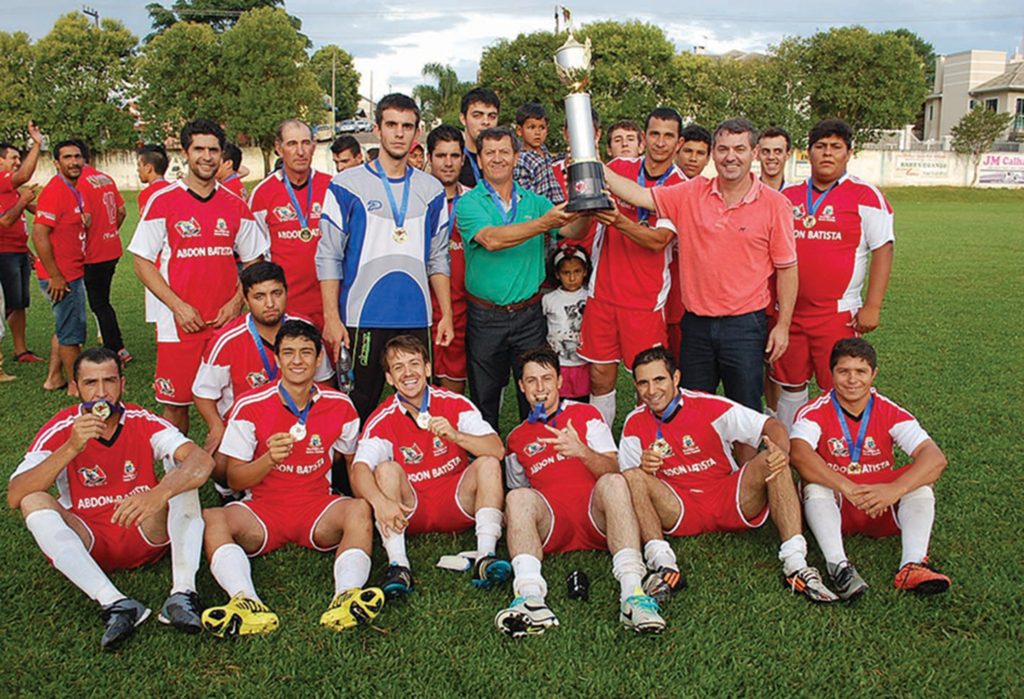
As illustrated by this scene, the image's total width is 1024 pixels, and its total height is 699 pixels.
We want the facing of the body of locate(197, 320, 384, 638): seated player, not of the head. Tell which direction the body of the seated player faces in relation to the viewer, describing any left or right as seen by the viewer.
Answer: facing the viewer

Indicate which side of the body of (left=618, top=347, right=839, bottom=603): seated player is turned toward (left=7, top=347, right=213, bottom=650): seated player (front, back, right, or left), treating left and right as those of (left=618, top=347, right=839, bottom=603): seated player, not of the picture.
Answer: right

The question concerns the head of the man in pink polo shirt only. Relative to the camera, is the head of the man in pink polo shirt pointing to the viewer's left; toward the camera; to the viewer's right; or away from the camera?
toward the camera

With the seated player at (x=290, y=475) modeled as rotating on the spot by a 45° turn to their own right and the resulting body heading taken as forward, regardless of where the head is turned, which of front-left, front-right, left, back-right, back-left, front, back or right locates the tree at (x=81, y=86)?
back-right

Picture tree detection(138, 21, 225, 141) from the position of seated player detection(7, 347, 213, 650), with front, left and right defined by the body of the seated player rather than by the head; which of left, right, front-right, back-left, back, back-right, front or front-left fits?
back

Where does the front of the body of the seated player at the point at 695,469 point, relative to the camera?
toward the camera

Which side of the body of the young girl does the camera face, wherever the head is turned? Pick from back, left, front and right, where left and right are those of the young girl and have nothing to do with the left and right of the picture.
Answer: front

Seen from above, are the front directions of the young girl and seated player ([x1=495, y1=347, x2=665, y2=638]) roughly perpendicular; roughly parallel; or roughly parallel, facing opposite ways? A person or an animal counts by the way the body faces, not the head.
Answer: roughly parallel

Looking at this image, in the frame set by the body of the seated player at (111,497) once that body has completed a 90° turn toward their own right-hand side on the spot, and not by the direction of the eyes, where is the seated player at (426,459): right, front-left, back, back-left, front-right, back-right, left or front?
back

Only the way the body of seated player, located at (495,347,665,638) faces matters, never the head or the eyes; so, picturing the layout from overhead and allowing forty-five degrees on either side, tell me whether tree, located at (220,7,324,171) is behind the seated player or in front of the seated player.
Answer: behind

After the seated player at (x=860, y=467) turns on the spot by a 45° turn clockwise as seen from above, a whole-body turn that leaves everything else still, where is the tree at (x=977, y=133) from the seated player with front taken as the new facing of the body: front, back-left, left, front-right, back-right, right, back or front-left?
back-right

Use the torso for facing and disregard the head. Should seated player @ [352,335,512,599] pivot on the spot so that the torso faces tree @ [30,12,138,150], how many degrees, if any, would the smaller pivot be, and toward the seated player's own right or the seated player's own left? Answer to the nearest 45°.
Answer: approximately 180°

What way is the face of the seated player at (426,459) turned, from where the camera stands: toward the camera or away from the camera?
toward the camera

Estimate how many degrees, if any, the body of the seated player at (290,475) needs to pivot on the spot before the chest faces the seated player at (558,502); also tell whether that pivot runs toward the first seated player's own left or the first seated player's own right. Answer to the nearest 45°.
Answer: approximately 90° to the first seated player's own left

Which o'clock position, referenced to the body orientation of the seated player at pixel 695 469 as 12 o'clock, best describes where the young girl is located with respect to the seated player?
The young girl is roughly at 5 o'clock from the seated player.
